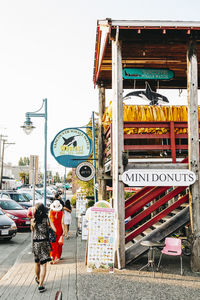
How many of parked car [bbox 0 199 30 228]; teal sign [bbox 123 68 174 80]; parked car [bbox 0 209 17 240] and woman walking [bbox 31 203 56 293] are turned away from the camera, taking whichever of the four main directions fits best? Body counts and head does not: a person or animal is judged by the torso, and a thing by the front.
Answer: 1

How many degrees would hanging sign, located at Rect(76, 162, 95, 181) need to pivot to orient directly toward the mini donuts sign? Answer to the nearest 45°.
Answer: approximately 45° to its left

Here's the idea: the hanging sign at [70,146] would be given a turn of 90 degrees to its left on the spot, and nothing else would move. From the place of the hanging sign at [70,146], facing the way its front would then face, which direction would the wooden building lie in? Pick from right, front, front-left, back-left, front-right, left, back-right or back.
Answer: front-right

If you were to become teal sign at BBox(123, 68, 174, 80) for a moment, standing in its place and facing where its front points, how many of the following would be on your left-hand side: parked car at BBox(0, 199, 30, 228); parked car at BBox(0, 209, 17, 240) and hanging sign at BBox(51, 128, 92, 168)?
0

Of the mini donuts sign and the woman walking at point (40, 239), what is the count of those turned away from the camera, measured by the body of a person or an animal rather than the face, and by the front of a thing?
1

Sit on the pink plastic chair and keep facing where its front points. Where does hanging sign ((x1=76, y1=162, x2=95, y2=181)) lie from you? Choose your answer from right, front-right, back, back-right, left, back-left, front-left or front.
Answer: right

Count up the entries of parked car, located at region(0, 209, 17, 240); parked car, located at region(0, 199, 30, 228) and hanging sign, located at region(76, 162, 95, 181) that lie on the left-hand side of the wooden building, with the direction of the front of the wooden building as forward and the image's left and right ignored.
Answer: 0

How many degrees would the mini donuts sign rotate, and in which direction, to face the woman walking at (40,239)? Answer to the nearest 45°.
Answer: approximately 45° to its right

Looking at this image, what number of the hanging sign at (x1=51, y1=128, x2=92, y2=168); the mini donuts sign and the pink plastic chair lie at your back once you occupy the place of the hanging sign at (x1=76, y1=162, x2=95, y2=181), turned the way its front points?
0

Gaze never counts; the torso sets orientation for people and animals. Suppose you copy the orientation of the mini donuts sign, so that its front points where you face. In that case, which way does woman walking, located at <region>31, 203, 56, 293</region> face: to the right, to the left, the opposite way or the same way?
the opposite way

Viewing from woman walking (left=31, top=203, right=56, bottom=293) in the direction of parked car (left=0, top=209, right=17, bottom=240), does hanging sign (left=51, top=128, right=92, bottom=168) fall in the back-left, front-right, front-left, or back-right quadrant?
front-right

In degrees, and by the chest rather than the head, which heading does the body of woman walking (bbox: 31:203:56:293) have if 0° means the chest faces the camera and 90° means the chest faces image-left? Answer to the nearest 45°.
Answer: approximately 180°

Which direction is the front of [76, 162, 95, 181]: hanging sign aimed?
toward the camera
